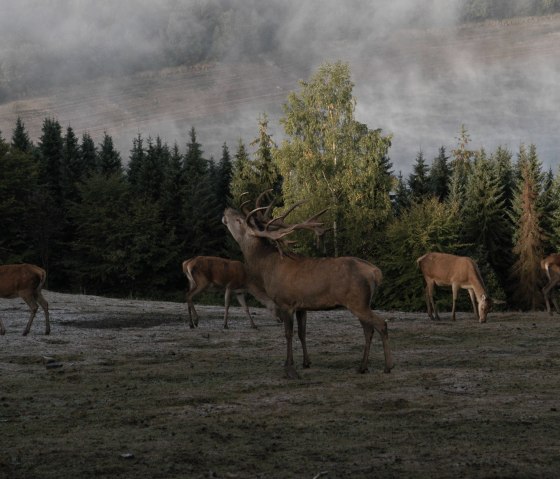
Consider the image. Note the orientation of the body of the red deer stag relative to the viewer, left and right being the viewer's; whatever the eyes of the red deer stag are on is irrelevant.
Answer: facing to the left of the viewer

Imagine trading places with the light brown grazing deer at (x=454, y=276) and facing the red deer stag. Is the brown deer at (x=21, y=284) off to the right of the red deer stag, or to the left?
right

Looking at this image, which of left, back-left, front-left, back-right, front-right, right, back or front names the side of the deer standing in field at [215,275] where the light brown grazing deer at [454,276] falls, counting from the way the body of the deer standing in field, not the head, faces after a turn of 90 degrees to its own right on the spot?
left

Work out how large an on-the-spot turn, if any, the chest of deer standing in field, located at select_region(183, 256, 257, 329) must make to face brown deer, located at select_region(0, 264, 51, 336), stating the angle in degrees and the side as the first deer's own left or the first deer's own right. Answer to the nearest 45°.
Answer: approximately 135° to the first deer's own right

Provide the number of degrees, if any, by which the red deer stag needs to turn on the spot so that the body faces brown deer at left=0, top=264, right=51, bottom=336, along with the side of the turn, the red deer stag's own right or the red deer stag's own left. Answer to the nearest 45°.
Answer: approximately 45° to the red deer stag's own right

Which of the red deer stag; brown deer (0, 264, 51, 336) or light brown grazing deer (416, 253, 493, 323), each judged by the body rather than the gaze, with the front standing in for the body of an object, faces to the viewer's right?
the light brown grazing deer

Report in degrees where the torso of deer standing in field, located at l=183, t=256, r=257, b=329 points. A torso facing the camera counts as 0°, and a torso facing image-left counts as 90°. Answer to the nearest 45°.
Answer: approximately 270°

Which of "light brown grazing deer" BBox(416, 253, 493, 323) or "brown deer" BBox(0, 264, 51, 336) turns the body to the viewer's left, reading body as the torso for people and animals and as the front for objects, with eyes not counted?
the brown deer

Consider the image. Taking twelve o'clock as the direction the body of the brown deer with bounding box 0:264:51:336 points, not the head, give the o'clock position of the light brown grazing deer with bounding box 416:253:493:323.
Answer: The light brown grazing deer is roughly at 6 o'clock from the brown deer.

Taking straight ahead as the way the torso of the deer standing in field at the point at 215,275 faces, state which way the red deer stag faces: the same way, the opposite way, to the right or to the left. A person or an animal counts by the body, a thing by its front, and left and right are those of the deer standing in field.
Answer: the opposite way

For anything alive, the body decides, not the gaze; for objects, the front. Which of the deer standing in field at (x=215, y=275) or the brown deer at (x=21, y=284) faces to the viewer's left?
the brown deer

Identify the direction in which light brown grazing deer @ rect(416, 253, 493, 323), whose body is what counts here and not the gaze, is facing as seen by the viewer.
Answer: to the viewer's right

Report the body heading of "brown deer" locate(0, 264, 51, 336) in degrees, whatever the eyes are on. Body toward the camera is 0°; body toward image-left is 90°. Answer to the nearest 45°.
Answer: approximately 90°
